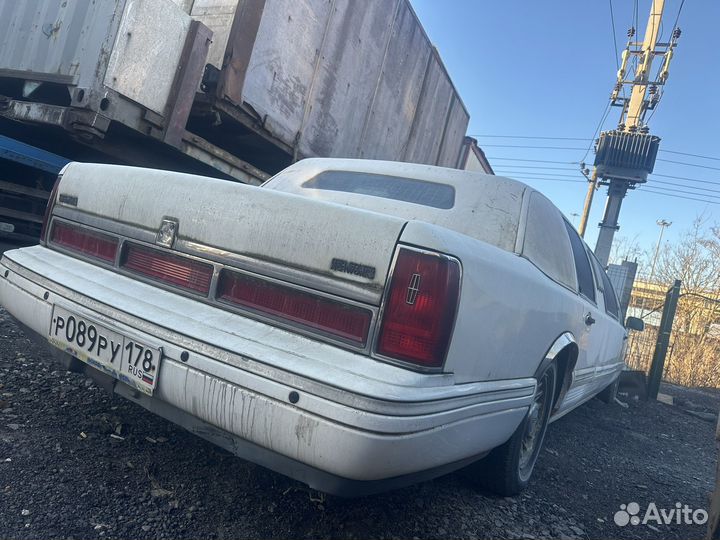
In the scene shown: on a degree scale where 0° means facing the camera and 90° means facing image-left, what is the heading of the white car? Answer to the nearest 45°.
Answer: approximately 225°

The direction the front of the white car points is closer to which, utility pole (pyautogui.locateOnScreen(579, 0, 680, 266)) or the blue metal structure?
the utility pole

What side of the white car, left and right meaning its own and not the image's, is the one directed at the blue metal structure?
left

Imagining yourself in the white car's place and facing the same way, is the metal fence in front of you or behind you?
in front

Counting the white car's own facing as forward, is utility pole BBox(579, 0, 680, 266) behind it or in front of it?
in front

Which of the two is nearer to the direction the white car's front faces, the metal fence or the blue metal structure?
the metal fence

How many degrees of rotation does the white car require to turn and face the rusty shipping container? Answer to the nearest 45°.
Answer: approximately 90° to its left
